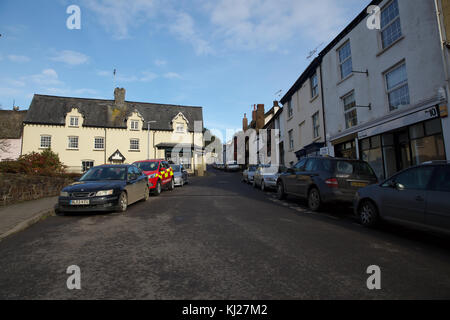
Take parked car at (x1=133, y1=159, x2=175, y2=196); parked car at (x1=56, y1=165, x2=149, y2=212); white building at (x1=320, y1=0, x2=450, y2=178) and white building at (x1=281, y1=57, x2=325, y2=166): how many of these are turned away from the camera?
0

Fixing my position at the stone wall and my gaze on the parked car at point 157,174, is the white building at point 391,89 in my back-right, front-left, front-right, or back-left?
front-right

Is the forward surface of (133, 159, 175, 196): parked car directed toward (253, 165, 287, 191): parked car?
no

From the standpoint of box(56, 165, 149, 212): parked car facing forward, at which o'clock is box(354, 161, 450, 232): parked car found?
box(354, 161, 450, 232): parked car is roughly at 9 o'clock from box(56, 165, 149, 212): parked car.

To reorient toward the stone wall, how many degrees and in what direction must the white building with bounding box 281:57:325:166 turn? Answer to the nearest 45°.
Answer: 0° — it already faces it

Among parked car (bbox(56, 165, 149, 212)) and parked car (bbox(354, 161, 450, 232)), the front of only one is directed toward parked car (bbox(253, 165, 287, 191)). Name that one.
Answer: parked car (bbox(354, 161, 450, 232))

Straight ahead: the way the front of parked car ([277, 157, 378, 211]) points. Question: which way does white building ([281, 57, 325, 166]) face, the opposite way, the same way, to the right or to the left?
to the left

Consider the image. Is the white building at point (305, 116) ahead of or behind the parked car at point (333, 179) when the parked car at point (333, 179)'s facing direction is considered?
ahead

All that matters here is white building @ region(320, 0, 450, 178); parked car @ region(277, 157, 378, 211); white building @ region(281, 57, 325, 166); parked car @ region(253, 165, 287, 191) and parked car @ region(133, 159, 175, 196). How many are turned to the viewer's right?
0

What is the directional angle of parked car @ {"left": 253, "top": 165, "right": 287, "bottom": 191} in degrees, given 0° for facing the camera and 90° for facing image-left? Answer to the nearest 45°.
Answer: approximately 0°

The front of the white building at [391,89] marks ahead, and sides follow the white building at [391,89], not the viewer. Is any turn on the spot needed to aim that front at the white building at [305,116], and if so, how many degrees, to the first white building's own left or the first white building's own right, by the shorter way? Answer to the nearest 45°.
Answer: approximately 90° to the first white building's own right

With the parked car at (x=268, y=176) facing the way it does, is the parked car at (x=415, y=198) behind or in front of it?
behind

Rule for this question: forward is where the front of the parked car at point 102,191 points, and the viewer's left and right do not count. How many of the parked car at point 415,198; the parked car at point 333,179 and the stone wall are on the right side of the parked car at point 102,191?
1

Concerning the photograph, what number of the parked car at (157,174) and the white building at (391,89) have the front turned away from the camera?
0

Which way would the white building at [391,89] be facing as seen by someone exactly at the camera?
facing the viewer and to the left of the viewer
